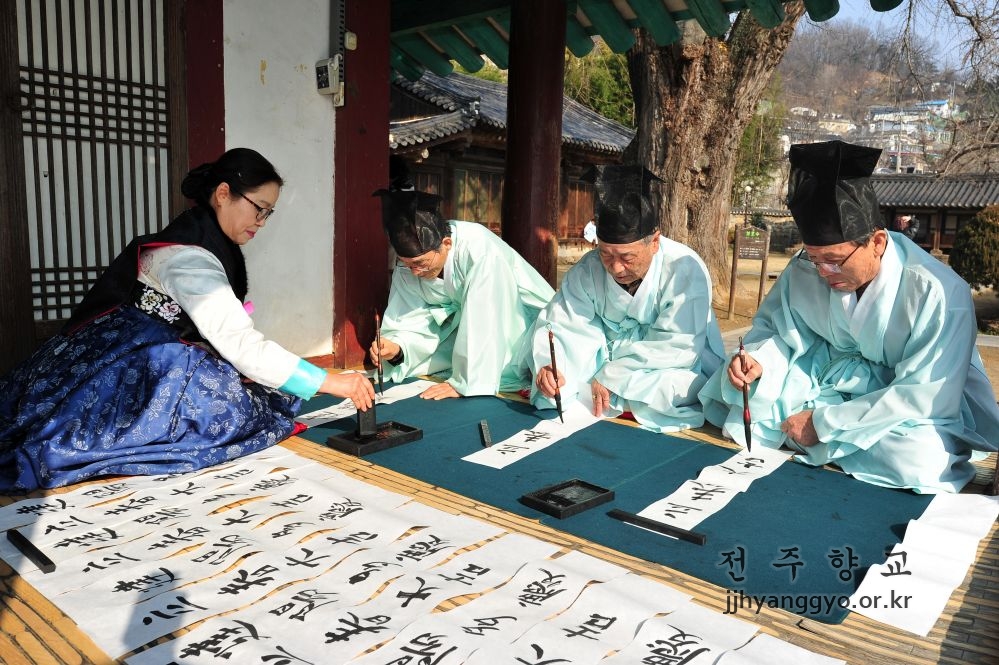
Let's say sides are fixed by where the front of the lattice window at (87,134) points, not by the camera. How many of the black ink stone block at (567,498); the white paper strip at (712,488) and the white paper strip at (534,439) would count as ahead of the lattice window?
3

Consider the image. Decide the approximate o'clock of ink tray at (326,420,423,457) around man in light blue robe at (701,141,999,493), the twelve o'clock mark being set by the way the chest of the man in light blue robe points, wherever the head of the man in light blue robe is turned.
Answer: The ink tray is roughly at 1 o'clock from the man in light blue robe.

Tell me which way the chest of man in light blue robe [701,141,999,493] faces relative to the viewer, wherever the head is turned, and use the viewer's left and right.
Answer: facing the viewer and to the left of the viewer

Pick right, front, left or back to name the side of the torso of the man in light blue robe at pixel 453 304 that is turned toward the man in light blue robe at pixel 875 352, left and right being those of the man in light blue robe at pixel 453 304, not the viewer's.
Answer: left

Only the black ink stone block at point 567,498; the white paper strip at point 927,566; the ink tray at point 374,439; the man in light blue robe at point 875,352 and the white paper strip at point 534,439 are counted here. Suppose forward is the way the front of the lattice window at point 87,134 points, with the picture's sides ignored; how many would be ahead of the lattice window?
5

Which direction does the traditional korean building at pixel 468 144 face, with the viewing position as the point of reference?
facing the viewer and to the right of the viewer

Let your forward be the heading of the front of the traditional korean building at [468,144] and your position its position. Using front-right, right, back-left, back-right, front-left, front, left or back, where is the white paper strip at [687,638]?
front-right

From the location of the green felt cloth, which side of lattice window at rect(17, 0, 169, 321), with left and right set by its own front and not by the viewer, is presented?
front

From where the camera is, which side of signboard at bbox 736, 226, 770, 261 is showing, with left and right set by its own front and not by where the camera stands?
front

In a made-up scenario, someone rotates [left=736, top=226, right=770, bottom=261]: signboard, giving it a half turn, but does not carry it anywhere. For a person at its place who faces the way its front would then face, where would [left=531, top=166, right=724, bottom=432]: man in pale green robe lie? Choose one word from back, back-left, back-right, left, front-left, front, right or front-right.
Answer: back

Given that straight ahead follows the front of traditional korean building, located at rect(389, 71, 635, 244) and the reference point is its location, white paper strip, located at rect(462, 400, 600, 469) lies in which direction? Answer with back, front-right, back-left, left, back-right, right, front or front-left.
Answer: front-right
